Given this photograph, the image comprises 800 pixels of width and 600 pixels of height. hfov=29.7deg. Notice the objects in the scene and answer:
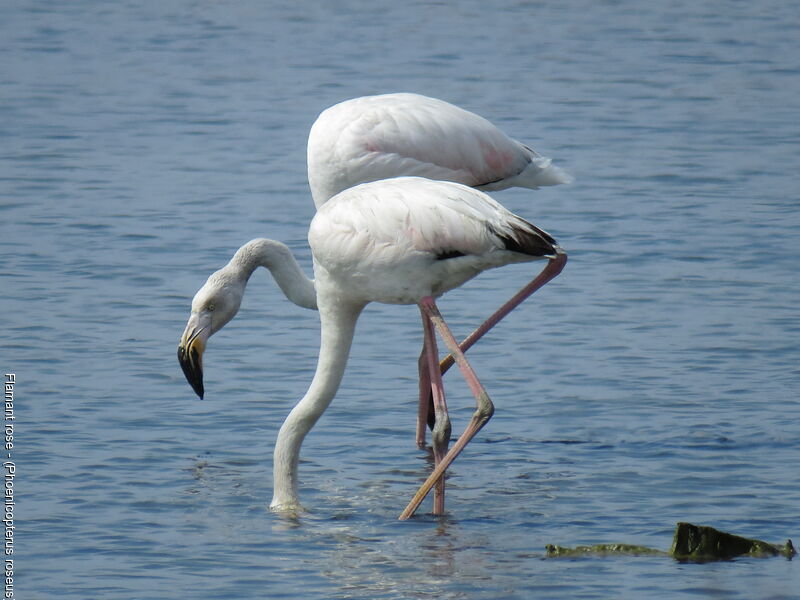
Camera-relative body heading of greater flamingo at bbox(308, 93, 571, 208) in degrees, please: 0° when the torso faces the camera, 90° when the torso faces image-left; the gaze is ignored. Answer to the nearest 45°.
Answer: approximately 90°

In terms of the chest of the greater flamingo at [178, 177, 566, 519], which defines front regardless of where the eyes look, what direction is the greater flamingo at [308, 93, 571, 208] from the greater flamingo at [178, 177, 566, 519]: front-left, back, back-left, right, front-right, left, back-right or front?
right

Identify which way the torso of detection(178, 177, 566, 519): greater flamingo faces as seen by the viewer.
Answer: to the viewer's left

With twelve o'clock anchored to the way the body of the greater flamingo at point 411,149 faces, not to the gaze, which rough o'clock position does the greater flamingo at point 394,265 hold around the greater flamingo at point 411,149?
the greater flamingo at point 394,265 is roughly at 9 o'clock from the greater flamingo at point 411,149.
